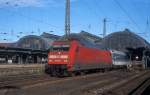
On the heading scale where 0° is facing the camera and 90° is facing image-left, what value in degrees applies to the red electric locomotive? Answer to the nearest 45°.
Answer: approximately 45°
